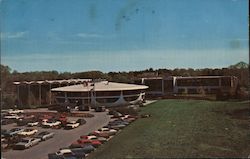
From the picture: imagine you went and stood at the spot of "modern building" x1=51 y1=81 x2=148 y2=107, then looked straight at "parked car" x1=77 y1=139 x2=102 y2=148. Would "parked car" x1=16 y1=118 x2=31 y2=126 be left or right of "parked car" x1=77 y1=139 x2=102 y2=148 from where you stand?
right

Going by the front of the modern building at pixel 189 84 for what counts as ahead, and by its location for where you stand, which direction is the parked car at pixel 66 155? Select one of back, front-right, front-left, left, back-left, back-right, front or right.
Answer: front-right

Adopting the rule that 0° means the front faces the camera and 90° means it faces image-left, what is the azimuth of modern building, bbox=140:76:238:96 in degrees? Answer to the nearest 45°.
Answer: approximately 0°
